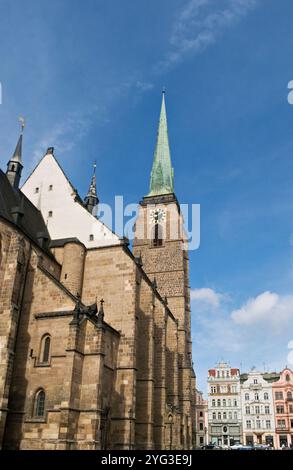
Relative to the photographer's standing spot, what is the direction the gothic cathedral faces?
facing away from the viewer and to the right of the viewer
